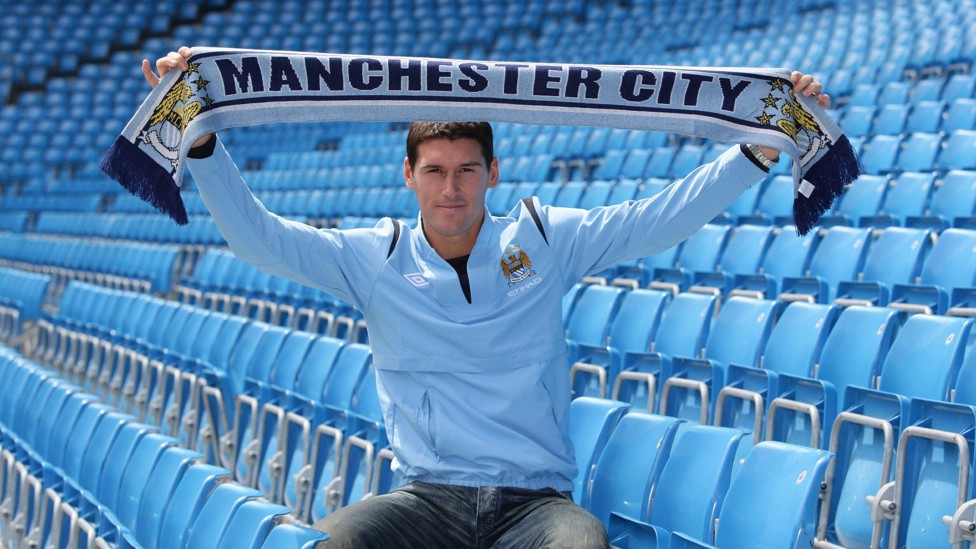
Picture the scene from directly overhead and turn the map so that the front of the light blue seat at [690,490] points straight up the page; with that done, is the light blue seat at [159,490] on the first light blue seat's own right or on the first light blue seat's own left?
on the first light blue seat's own right

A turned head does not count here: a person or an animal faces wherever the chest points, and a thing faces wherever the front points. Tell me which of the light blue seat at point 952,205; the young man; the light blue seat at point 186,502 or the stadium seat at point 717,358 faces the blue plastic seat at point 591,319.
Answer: the light blue seat at point 952,205

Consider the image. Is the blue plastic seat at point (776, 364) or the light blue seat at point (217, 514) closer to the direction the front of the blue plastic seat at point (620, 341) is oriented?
the light blue seat

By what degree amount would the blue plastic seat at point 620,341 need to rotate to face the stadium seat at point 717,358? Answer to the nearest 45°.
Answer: approximately 90° to its left

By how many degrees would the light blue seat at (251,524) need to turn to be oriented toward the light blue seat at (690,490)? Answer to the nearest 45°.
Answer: approximately 135° to its left

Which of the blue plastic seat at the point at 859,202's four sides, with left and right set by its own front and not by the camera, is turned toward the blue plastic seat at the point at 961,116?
back

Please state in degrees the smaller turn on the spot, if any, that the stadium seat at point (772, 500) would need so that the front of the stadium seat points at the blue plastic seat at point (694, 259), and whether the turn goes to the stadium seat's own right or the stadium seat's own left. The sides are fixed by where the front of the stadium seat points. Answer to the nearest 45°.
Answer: approximately 135° to the stadium seat's own right
